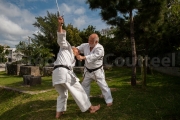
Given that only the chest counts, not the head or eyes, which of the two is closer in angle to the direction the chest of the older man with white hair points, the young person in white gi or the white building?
the young person in white gi

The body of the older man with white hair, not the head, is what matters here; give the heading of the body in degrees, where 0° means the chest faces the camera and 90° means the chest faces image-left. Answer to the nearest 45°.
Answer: approximately 45°

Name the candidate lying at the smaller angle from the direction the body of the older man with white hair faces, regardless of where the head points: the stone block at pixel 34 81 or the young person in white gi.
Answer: the young person in white gi

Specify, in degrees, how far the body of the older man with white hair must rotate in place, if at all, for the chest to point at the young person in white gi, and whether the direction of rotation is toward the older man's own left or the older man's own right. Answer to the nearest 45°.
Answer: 0° — they already face them

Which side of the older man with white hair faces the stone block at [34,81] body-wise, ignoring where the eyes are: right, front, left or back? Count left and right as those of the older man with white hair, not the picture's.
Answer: right

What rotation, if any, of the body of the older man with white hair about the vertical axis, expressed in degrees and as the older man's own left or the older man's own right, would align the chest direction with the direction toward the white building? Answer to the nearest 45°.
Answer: approximately 90° to the older man's own right
